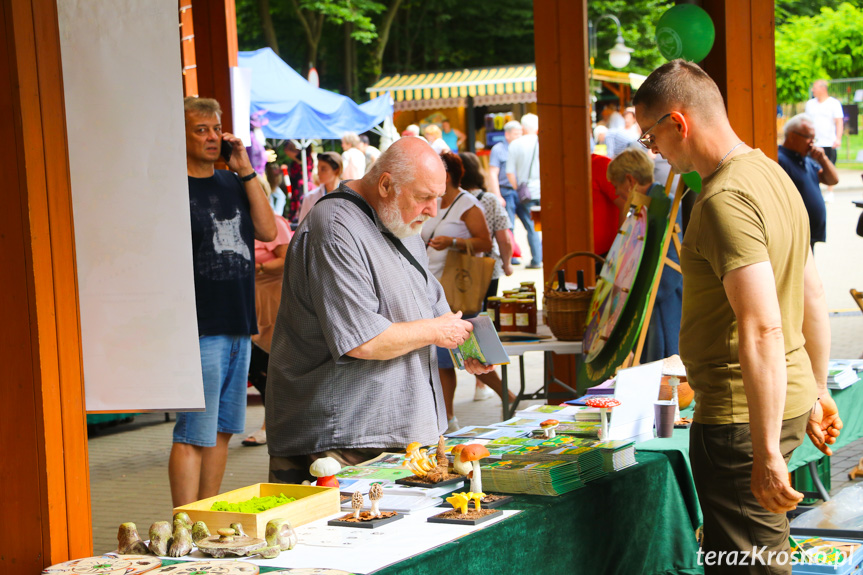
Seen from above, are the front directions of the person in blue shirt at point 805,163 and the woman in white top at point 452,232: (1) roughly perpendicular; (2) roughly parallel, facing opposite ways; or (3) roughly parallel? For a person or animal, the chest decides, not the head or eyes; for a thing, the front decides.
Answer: roughly perpendicular

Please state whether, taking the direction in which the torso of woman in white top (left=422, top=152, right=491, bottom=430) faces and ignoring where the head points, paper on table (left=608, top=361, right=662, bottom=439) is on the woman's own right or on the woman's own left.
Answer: on the woman's own left

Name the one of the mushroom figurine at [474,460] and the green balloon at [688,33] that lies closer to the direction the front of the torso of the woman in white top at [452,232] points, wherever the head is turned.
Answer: the mushroom figurine

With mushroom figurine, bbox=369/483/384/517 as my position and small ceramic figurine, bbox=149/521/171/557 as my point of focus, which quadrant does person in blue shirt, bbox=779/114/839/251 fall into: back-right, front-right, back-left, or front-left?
back-right

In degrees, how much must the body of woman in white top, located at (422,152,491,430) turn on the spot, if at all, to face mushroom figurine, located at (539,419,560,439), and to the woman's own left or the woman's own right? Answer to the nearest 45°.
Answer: approximately 45° to the woman's own left

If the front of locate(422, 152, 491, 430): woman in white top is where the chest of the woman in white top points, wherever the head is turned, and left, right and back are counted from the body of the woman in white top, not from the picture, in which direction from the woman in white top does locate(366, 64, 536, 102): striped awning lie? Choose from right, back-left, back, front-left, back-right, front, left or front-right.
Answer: back-right

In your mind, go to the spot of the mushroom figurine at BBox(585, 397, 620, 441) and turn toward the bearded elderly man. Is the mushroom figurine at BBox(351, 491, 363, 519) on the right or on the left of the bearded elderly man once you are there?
left

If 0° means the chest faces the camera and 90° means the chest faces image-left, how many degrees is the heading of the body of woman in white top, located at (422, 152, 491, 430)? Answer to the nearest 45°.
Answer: approximately 45°

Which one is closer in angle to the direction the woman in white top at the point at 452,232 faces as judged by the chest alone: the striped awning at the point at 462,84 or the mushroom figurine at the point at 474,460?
the mushroom figurine

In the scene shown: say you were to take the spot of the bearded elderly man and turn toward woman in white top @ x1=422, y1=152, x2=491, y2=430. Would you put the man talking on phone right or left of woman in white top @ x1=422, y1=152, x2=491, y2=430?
left
